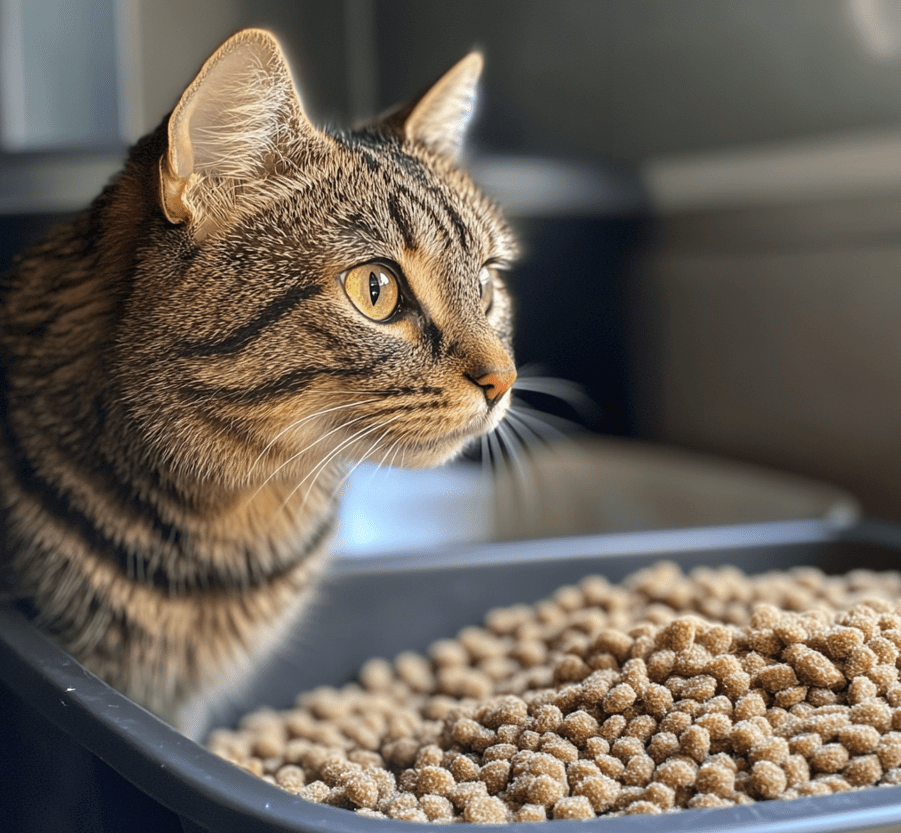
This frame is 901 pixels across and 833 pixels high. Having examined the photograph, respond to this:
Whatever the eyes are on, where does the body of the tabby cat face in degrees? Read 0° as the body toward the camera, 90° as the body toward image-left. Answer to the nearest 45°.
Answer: approximately 315°
